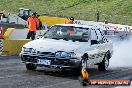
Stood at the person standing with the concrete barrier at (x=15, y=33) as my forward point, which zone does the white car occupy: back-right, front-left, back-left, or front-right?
back-left

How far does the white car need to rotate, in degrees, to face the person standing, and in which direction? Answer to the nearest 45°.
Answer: approximately 135° to its right

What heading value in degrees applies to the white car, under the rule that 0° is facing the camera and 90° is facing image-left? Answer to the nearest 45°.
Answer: approximately 45°

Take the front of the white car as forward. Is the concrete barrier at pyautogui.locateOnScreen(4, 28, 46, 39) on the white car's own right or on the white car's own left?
on the white car's own right

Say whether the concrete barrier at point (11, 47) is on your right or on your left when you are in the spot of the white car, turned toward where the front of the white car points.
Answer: on your right
